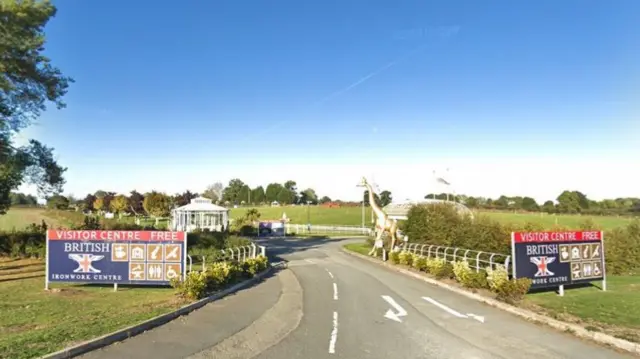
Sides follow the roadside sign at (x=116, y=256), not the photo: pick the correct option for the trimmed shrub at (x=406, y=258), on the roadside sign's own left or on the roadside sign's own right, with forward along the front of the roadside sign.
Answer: on the roadside sign's own left

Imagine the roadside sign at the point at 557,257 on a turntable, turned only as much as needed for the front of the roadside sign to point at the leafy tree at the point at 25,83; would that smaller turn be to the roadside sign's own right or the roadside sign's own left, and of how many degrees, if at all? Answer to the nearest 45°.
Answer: approximately 135° to the roadside sign's own right

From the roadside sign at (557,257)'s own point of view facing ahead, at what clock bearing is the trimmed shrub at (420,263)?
The trimmed shrub is roughly at 6 o'clock from the roadside sign.

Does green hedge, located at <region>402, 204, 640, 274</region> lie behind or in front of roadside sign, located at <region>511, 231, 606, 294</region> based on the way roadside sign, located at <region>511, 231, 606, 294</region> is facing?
behind

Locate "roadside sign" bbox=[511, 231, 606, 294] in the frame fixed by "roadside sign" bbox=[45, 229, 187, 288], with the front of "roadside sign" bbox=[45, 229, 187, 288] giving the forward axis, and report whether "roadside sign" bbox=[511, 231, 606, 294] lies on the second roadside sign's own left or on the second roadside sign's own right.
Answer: on the second roadside sign's own left

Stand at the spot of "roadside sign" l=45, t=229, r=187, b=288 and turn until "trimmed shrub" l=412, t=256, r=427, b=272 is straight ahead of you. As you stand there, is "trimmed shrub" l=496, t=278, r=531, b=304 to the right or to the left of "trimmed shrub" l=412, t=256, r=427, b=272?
right

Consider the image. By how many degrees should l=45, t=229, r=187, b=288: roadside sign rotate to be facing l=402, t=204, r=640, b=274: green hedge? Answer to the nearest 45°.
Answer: approximately 90° to its left

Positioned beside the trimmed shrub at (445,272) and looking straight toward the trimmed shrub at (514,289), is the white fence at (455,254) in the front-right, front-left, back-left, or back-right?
back-left

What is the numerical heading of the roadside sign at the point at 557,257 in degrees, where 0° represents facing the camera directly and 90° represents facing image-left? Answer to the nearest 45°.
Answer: approximately 315°
